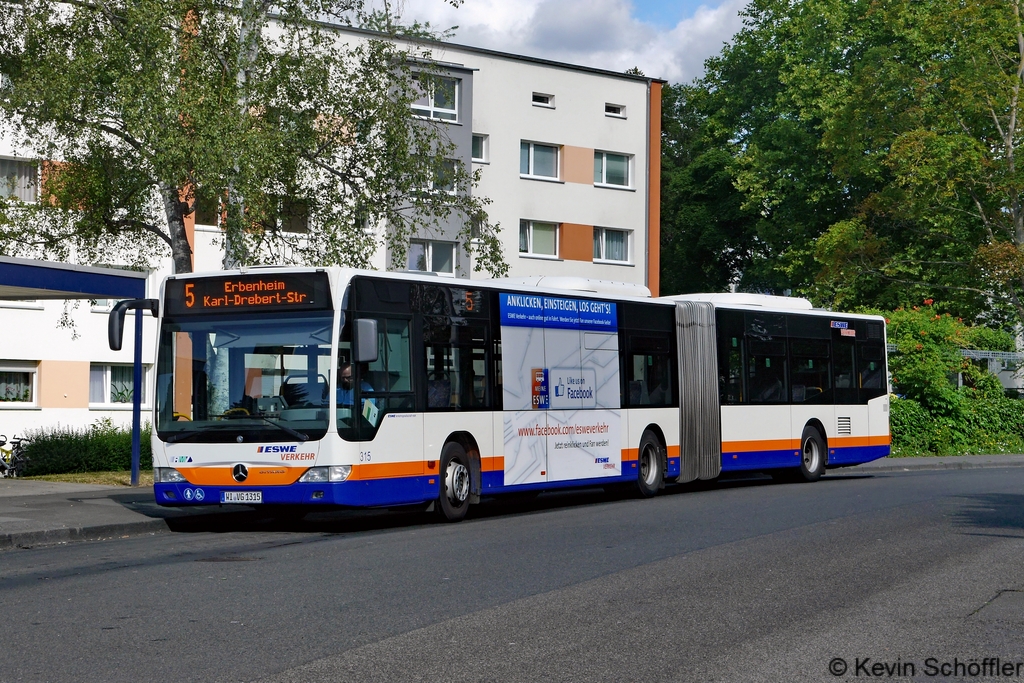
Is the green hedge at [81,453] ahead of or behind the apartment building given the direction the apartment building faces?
ahead

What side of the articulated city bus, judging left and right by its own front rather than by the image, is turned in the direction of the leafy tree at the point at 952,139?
back

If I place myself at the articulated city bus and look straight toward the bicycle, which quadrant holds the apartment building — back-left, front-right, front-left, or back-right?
front-right

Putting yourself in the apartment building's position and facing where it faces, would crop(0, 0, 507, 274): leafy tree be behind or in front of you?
in front

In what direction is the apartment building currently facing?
toward the camera

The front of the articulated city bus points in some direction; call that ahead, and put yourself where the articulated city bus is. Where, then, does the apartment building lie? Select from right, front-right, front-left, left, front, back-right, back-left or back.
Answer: back-right

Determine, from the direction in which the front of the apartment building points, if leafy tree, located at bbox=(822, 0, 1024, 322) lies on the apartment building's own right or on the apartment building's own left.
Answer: on the apartment building's own left

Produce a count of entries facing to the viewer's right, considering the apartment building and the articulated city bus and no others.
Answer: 0

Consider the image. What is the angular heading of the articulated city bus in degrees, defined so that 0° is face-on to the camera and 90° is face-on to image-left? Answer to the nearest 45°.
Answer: approximately 45°

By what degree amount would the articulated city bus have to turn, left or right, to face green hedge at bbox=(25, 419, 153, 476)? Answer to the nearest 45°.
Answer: approximately 90° to its right
